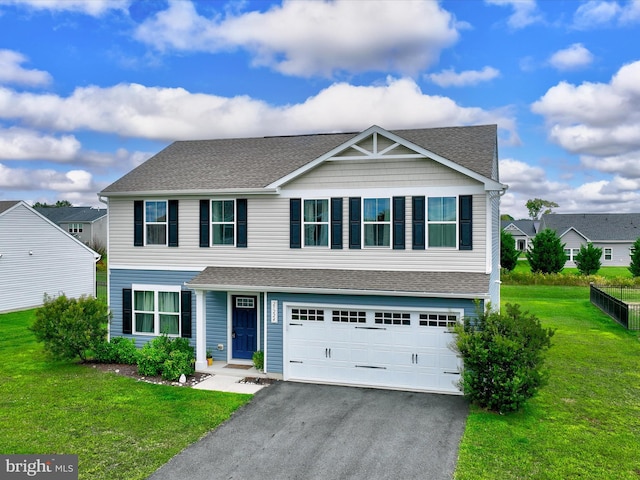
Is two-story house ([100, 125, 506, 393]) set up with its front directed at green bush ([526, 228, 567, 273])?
no

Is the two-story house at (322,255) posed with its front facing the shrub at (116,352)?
no

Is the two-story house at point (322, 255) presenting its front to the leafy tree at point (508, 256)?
no

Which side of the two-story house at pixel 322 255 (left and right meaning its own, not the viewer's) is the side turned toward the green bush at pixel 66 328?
right

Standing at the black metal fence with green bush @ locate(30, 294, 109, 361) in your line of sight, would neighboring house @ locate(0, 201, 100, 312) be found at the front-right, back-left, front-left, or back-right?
front-right

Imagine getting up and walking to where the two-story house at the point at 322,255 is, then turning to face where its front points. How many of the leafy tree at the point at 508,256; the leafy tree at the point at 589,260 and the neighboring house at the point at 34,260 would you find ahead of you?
0

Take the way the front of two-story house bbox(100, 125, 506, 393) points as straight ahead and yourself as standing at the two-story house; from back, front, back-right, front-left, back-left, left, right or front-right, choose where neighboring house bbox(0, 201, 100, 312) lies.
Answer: back-right

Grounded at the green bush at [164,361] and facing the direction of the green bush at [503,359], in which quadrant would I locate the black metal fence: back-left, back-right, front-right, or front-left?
front-left

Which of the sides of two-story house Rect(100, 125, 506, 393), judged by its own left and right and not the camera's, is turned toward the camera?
front
